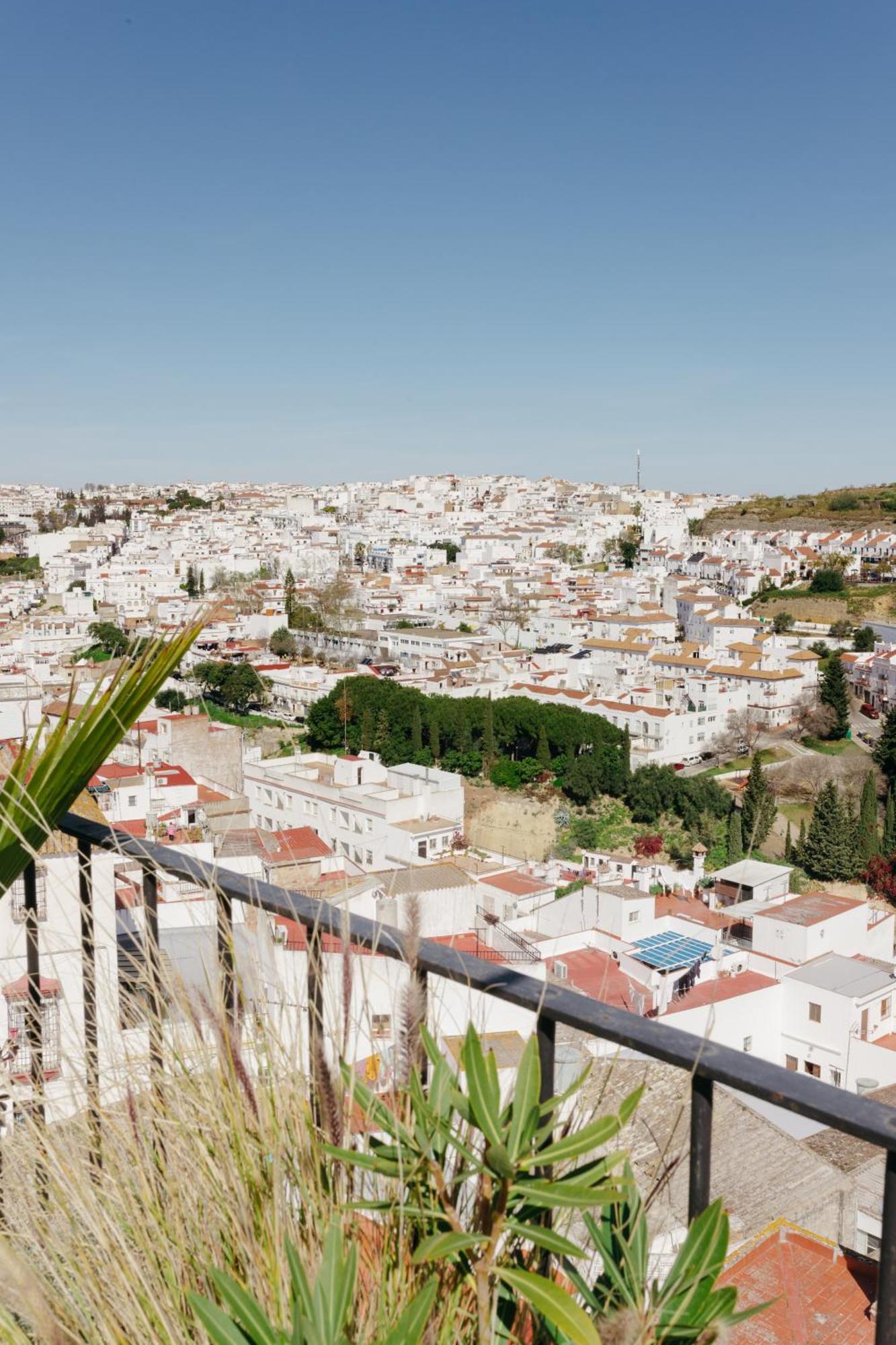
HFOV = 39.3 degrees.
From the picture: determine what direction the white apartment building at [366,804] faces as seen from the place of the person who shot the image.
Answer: facing the viewer and to the left of the viewer

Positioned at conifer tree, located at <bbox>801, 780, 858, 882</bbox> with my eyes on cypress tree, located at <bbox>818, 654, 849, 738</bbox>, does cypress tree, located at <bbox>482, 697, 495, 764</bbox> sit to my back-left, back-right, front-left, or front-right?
front-left

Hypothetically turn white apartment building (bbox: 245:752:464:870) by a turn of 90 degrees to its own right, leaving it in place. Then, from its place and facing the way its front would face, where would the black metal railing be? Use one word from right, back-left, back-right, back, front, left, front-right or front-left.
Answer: back-left

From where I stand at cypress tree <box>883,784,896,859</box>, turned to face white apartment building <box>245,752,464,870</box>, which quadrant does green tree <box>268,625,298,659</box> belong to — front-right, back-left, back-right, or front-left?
front-right

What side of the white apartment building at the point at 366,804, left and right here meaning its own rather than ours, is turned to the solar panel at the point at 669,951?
left

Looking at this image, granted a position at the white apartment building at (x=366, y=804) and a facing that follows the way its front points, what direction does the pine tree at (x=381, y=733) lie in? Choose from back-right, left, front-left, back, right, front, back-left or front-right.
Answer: back-right

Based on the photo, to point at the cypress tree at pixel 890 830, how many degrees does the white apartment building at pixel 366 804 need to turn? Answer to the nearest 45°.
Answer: approximately 135° to its left

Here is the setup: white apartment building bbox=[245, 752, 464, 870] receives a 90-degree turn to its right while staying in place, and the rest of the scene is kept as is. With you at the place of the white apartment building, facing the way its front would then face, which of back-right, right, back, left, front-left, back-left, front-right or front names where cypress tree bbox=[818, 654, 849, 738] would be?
right

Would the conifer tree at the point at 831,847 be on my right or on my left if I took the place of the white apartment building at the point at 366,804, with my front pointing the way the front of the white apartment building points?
on my left

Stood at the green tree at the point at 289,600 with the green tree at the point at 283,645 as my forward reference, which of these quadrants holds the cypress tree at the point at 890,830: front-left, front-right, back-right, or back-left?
front-left

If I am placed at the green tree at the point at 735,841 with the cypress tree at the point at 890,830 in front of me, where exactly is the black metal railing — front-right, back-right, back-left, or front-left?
back-right
